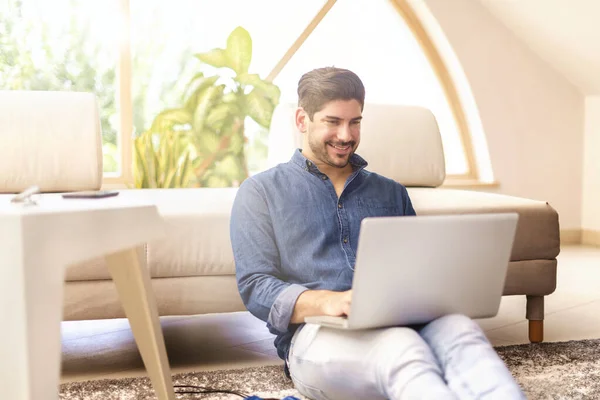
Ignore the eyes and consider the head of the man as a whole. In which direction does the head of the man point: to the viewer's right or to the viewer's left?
to the viewer's right

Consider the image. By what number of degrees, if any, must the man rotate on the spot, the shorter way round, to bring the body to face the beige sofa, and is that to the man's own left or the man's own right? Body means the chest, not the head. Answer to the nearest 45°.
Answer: approximately 180°

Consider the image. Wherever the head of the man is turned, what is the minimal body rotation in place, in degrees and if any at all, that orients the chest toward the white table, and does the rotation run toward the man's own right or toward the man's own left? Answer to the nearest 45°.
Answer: approximately 45° to the man's own right

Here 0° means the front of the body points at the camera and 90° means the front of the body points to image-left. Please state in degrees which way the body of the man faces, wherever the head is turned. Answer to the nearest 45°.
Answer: approximately 315°
